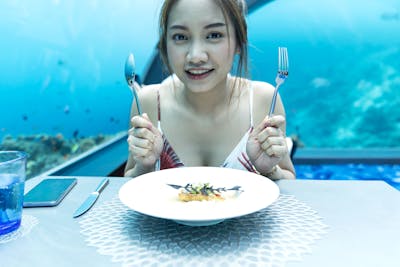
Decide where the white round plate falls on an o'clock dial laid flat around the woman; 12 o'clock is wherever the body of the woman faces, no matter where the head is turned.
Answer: The white round plate is roughly at 12 o'clock from the woman.

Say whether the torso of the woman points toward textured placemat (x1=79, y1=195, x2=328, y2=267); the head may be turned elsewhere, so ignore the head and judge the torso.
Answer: yes

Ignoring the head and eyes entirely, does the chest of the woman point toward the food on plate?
yes

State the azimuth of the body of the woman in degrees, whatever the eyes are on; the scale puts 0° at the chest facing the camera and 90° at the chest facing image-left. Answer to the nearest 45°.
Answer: approximately 0°
